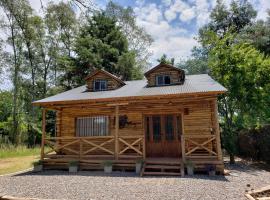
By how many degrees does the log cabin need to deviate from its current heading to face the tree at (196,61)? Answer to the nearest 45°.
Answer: approximately 180°

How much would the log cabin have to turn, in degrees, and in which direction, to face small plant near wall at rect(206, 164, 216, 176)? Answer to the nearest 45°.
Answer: approximately 45° to its left

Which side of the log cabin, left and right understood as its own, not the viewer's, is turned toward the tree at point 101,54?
back

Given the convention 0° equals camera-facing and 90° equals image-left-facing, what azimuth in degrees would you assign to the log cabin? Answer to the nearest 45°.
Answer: approximately 0°

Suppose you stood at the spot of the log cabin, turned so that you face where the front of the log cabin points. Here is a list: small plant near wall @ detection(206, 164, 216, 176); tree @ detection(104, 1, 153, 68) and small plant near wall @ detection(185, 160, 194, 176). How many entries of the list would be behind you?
1

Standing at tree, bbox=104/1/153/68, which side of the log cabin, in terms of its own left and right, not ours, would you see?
back

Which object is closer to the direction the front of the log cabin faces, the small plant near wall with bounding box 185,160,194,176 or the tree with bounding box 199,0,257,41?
the small plant near wall

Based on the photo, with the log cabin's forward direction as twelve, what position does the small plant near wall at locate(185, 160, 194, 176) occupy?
The small plant near wall is roughly at 11 o'clock from the log cabin.

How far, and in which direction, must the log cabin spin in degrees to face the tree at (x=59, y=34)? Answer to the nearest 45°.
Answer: approximately 135° to its right

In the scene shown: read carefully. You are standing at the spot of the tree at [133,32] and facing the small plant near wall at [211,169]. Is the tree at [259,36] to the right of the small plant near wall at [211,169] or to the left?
left

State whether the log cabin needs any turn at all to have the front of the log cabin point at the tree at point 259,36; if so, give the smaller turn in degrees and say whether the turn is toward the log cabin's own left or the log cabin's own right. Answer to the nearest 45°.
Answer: approximately 135° to the log cabin's own left
